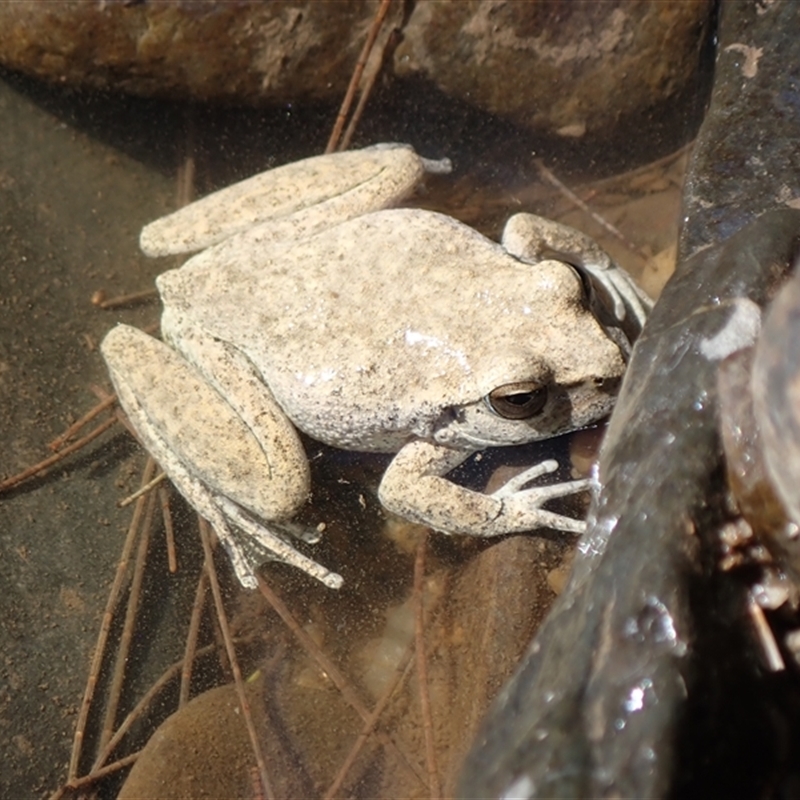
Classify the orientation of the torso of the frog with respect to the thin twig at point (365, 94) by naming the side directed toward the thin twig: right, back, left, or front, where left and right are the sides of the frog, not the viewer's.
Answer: left

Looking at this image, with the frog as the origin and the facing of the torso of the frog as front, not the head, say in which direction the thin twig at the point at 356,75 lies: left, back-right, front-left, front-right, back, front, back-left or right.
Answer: left

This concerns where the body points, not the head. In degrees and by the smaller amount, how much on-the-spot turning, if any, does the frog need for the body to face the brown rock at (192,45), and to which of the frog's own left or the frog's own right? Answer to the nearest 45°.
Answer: approximately 135° to the frog's own left

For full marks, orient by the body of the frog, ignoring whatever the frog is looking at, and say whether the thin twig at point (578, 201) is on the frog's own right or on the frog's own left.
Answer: on the frog's own left

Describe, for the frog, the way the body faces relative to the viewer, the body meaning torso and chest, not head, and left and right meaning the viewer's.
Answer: facing to the right of the viewer

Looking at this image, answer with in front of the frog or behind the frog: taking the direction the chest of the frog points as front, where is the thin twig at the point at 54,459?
behind

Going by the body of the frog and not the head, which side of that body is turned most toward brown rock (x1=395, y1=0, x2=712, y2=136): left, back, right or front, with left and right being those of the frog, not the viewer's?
left
